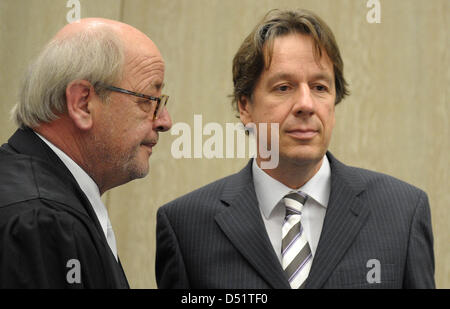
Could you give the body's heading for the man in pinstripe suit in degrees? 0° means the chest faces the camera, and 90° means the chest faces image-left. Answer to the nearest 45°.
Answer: approximately 0°
